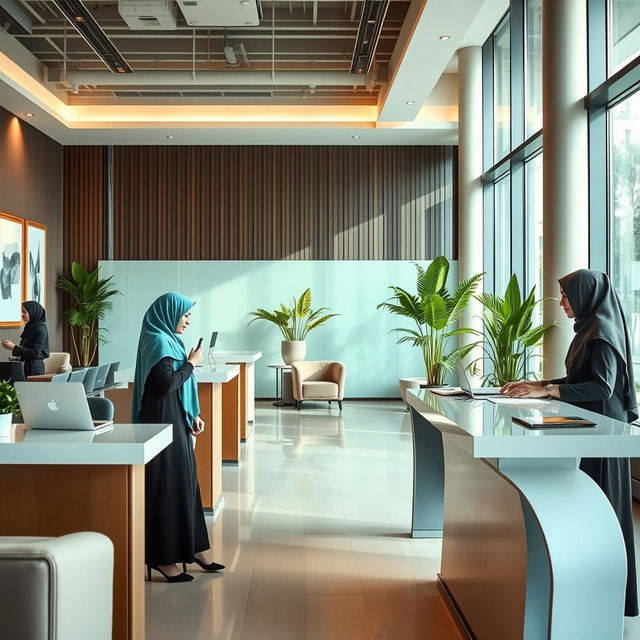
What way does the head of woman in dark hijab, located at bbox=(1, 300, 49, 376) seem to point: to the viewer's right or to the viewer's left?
to the viewer's left

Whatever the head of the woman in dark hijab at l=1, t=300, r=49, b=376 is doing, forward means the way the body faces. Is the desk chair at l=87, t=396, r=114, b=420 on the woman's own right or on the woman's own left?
on the woman's own left

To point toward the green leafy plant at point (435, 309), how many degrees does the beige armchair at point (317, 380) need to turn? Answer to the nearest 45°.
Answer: approximately 45° to its left

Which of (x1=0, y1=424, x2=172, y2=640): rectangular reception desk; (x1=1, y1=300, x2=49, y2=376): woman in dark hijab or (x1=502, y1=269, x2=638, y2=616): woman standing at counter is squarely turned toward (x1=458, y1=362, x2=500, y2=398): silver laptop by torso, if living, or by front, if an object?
the woman standing at counter

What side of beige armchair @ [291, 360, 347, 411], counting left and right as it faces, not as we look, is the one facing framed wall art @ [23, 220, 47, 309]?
right

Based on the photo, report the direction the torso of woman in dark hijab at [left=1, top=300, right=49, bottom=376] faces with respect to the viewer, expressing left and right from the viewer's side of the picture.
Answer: facing to the left of the viewer

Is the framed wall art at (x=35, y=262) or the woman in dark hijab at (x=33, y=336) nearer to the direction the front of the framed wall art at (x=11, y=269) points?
the woman in dark hijab

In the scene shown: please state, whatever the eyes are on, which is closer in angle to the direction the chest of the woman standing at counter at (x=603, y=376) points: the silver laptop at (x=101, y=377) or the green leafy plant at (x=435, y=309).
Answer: the silver laptop

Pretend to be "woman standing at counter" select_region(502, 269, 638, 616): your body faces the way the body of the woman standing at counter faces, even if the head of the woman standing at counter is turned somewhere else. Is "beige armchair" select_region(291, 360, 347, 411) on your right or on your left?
on your right

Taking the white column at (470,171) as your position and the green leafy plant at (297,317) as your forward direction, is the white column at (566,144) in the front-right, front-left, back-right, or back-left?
back-left
